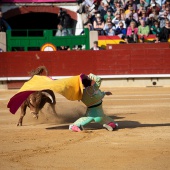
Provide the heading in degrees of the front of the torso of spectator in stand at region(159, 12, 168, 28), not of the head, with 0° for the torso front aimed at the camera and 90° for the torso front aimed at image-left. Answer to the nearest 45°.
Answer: approximately 45°

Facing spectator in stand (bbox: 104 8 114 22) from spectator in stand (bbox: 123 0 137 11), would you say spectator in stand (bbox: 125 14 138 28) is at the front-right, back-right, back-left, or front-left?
front-left

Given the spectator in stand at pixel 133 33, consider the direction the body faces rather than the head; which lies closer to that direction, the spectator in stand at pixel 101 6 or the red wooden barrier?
the red wooden barrier

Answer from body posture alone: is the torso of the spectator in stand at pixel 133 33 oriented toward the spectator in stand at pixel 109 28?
no

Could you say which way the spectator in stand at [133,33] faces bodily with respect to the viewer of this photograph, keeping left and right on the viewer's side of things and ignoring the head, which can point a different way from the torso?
facing the viewer

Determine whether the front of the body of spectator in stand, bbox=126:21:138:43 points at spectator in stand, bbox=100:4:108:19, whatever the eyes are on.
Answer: no
